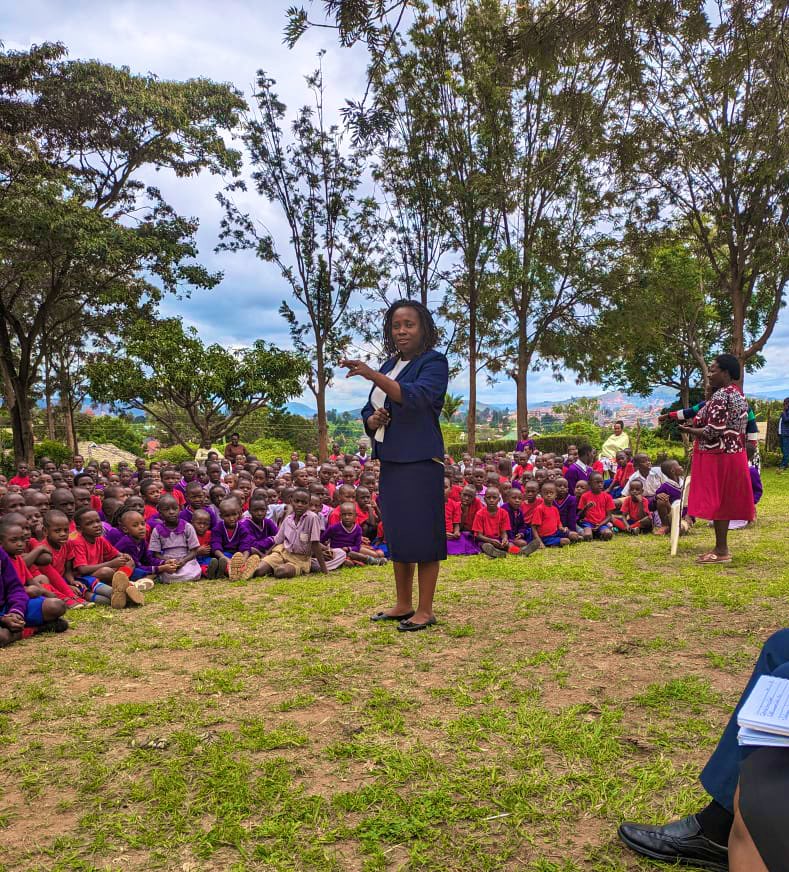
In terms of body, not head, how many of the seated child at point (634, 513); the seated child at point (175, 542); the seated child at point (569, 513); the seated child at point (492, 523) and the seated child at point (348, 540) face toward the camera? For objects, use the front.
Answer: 5

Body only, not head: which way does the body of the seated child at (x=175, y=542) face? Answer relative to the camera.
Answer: toward the camera

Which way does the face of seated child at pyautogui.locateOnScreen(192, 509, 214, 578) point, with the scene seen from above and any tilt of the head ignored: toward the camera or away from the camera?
toward the camera

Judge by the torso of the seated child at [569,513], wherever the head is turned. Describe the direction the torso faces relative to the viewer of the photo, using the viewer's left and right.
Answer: facing the viewer

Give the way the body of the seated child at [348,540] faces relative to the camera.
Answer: toward the camera

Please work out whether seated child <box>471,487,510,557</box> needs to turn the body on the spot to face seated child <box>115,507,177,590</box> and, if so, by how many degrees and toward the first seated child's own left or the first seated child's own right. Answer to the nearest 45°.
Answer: approximately 45° to the first seated child's own right

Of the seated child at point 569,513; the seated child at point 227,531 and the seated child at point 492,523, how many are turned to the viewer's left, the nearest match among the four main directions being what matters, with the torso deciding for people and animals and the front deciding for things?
0

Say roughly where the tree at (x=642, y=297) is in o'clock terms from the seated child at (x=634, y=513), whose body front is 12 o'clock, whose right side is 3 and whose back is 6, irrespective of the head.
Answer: The tree is roughly at 6 o'clock from the seated child.

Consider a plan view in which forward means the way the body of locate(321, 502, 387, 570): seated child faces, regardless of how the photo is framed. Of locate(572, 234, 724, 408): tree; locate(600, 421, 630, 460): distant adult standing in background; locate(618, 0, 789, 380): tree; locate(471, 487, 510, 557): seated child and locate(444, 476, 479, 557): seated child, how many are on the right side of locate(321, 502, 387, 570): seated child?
0

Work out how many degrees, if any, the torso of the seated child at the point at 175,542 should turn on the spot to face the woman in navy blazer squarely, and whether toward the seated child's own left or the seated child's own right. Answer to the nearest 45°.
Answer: approximately 45° to the seated child's own left

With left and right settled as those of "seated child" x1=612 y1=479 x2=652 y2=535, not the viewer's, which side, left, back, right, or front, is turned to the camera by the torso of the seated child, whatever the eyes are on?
front

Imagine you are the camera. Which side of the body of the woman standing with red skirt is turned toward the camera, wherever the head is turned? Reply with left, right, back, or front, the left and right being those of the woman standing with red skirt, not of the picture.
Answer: left

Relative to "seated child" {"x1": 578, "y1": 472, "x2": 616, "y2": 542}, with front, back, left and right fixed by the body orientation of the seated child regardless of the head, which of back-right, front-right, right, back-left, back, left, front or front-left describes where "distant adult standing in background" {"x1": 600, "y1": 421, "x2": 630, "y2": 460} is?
back

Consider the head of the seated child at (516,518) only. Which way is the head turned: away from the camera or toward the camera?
toward the camera
